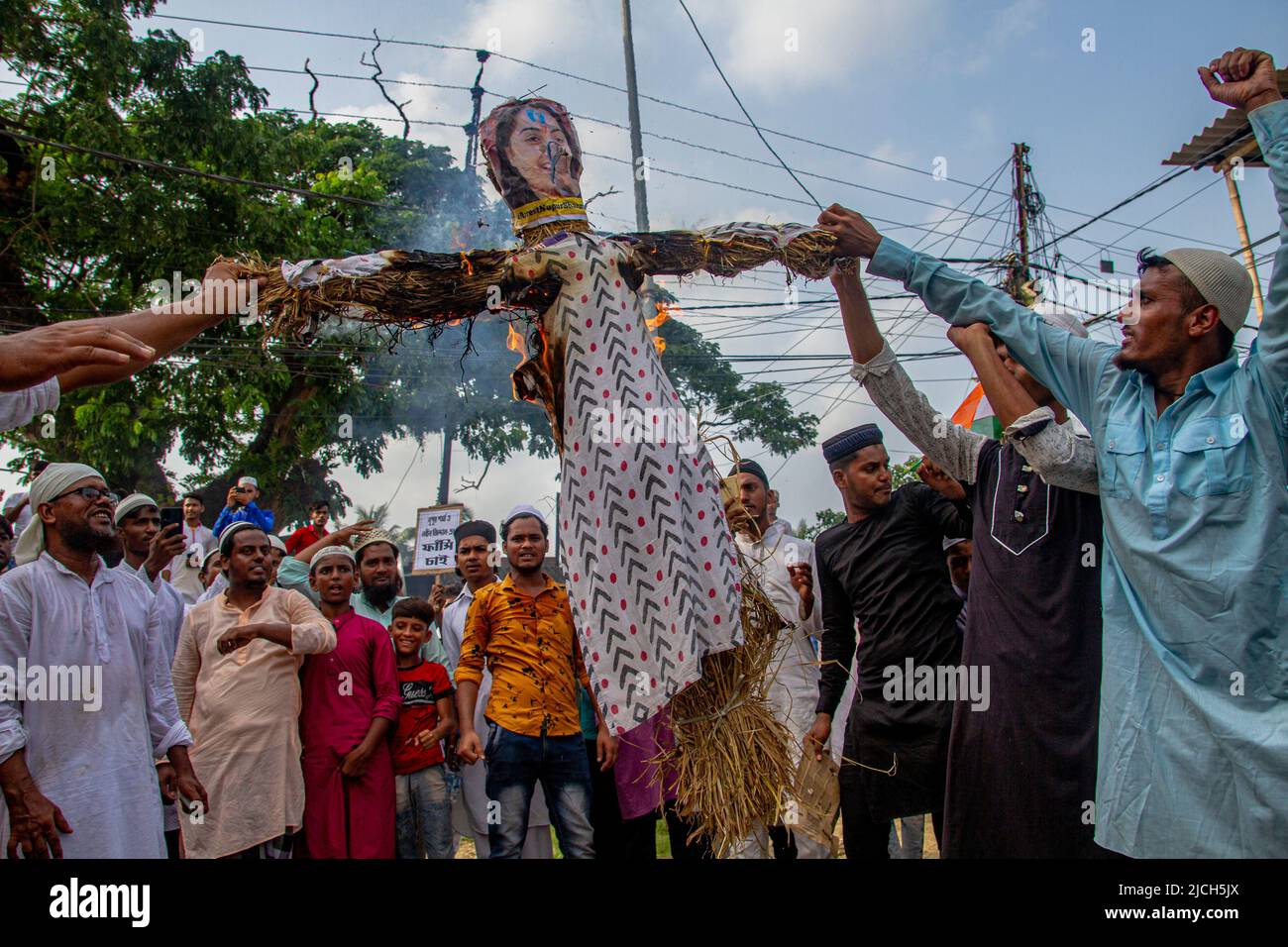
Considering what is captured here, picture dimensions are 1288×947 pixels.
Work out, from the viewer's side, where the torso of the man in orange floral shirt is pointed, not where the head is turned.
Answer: toward the camera

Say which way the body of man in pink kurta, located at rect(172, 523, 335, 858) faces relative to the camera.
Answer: toward the camera

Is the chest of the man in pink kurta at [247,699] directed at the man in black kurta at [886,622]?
no

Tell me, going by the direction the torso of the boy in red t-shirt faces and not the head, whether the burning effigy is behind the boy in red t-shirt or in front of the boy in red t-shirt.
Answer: in front

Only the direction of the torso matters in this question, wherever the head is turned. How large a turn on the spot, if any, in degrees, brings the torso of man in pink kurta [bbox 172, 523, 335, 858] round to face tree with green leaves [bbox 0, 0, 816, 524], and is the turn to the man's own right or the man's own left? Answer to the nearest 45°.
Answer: approximately 180°

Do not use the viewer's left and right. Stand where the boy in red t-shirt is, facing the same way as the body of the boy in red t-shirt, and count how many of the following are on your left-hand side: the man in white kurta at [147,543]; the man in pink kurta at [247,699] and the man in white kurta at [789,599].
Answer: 1

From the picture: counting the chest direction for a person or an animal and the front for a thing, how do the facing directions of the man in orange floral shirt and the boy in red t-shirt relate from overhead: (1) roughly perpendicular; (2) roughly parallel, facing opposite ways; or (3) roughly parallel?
roughly parallel

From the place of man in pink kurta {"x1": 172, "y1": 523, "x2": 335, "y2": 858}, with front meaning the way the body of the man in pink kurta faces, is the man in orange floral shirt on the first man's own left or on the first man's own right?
on the first man's own left

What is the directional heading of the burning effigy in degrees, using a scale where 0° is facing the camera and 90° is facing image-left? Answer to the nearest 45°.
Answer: approximately 0°

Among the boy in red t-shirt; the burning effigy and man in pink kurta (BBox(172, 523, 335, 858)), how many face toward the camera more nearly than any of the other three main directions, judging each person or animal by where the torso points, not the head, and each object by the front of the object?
3

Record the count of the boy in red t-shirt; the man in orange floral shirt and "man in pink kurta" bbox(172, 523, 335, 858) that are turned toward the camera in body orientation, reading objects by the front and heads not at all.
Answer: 3

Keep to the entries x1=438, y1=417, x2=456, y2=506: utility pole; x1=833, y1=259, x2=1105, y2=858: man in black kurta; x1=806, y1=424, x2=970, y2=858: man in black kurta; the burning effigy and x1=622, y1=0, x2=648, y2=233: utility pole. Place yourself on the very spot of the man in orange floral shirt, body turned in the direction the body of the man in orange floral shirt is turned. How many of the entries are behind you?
2

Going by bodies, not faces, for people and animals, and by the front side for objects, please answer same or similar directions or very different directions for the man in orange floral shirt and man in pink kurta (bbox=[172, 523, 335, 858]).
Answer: same or similar directions

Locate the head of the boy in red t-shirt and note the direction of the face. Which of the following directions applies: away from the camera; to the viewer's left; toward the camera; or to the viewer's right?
toward the camera

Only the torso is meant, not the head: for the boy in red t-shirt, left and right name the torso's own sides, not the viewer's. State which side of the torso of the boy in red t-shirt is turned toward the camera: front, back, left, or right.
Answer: front

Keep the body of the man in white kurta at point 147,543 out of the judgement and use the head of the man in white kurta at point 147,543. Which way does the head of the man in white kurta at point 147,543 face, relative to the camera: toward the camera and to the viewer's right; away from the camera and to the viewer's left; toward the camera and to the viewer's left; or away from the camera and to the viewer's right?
toward the camera and to the viewer's right

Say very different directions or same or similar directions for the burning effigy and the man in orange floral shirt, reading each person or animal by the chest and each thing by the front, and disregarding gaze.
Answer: same or similar directions

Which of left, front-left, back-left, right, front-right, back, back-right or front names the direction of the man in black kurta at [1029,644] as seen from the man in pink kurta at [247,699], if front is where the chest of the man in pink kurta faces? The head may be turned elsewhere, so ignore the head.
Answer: front-left

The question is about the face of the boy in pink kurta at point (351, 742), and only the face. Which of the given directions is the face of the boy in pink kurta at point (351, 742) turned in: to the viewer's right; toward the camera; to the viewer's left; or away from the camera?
toward the camera

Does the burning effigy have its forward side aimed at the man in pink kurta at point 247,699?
no
